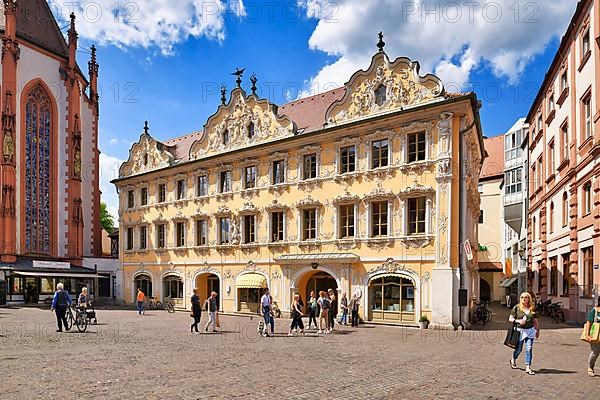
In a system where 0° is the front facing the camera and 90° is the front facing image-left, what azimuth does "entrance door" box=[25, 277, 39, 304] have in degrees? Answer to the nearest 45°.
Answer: approximately 0°

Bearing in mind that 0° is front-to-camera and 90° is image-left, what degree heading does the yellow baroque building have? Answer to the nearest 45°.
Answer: approximately 45°

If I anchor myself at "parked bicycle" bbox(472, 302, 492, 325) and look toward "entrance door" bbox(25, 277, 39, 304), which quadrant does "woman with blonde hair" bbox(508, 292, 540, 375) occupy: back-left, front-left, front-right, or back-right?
back-left

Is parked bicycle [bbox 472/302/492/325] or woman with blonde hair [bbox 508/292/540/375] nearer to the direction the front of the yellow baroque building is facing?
the woman with blonde hair

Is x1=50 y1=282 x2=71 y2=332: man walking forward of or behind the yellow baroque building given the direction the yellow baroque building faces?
forward

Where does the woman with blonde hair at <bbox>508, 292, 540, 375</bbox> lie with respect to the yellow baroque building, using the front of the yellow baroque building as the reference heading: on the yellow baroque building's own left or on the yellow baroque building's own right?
on the yellow baroque building's own left

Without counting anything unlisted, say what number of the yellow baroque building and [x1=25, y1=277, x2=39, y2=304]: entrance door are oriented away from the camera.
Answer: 0

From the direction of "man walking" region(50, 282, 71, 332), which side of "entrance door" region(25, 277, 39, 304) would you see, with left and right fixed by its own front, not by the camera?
front

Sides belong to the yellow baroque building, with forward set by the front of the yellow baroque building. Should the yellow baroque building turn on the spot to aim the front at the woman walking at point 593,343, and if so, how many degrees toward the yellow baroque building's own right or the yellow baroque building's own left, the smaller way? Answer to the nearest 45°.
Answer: approximately 45° to the yellow baroque building's own left
